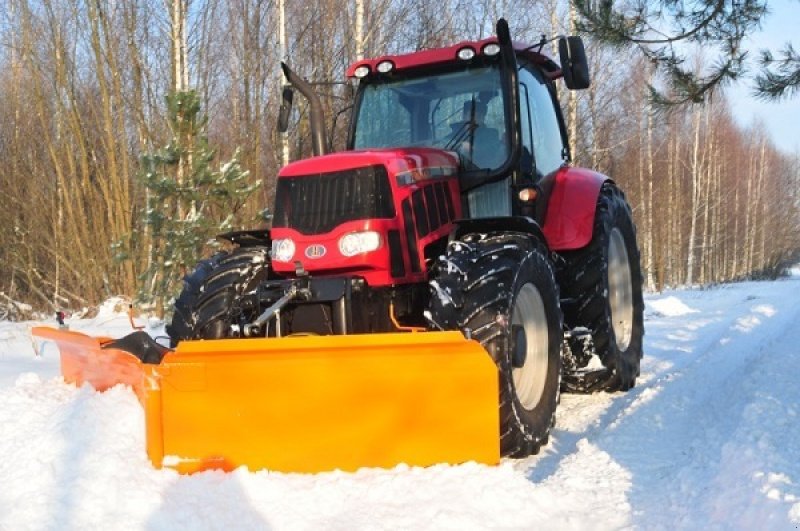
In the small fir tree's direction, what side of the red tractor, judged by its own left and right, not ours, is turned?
right

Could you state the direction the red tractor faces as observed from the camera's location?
facing the viewer and to the left of the viewer
